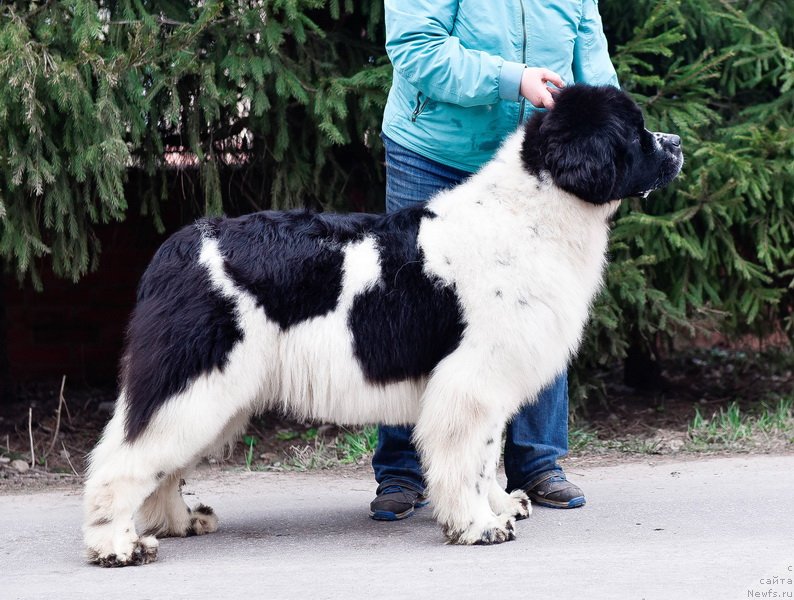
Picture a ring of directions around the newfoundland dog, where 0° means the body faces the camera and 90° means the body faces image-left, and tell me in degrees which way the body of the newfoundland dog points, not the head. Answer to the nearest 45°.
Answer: approximately 270°
